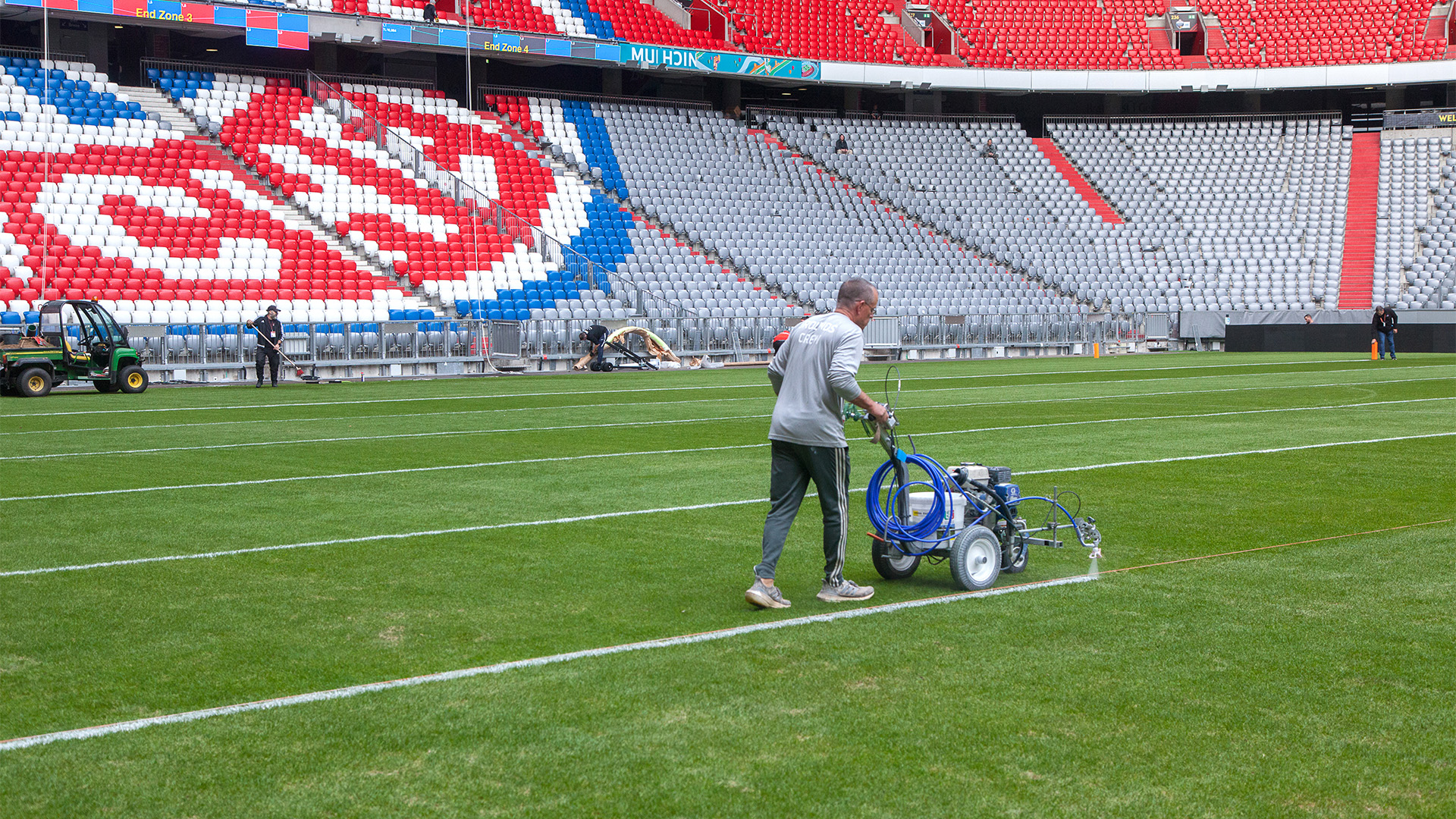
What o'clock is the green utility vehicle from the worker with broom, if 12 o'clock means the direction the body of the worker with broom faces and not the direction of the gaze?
The green utility vehicle is roughly at 2 o'clock from the worker with broom.

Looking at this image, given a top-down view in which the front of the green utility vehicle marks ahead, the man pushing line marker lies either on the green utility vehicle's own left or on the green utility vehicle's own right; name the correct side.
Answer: on the green utility vehicle's own right

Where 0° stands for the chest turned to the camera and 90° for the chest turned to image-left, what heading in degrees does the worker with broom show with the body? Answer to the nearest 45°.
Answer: approximately 0°

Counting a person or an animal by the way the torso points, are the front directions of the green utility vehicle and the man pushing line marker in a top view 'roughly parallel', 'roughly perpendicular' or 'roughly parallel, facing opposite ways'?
roughly parallel

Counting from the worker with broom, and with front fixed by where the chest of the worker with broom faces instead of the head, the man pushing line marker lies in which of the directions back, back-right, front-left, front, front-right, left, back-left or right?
front

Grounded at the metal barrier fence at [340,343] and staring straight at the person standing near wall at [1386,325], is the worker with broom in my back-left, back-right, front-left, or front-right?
back-right

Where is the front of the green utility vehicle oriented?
to the viewer's right

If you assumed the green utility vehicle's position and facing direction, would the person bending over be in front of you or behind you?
in front

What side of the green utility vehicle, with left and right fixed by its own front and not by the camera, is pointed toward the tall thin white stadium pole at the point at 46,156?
left

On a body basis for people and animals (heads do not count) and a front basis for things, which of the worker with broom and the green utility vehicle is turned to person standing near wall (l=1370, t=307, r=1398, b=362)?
the green utility vehicle

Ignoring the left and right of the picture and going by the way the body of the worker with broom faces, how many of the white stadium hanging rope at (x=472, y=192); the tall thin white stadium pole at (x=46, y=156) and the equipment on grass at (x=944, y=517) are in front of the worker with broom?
1

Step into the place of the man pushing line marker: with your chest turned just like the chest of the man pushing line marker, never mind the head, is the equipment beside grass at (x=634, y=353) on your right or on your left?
on your left

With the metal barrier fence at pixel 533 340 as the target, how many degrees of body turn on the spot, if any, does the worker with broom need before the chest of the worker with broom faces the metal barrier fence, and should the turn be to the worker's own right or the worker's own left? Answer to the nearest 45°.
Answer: approximately 135° to the worker's own left

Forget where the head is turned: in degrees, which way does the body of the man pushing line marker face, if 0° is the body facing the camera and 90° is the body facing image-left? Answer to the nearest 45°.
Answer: approximately 225°

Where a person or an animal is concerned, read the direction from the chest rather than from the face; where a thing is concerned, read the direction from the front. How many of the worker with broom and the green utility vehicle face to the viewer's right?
1
